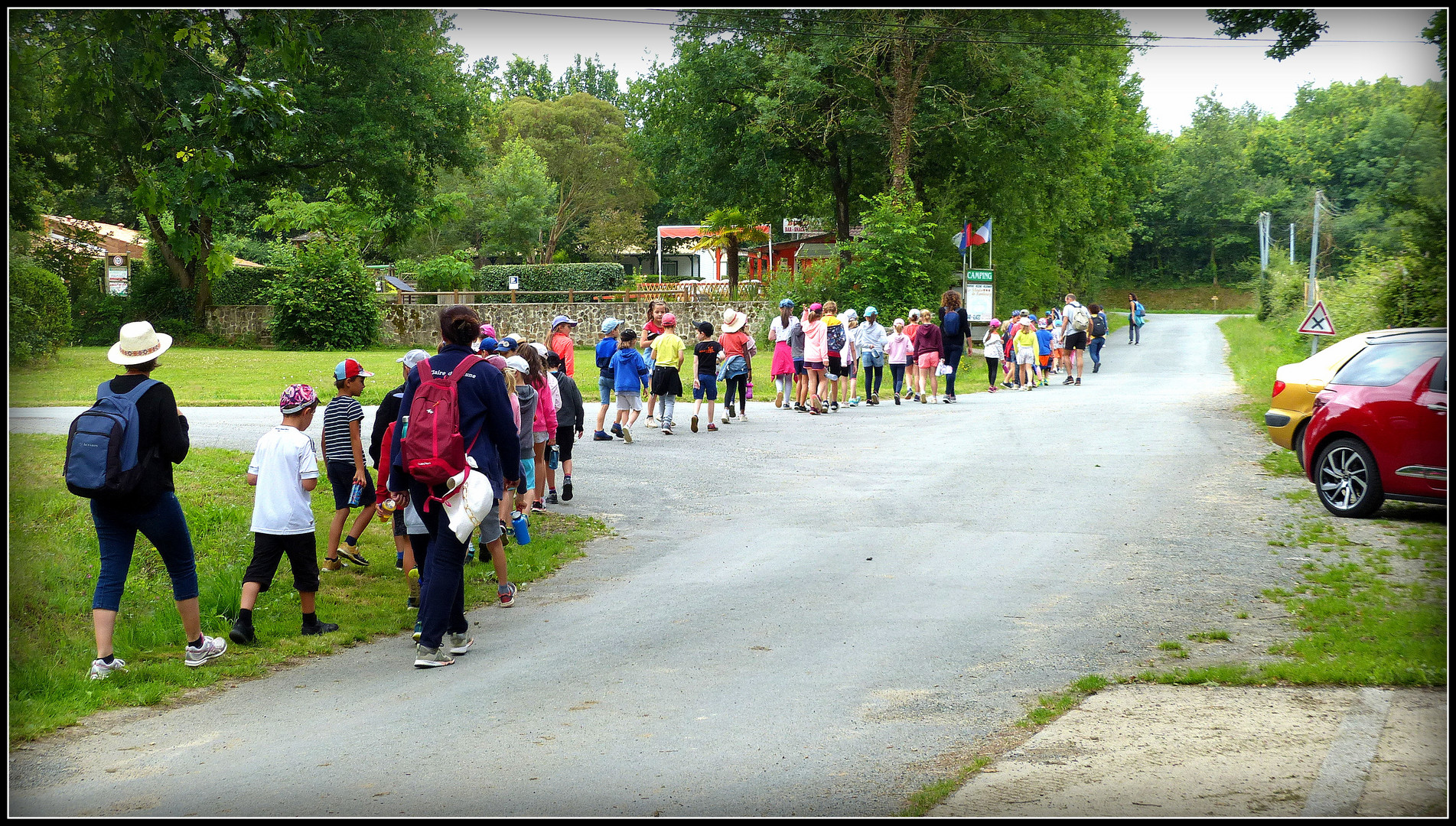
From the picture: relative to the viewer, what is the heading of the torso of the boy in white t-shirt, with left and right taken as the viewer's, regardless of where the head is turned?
facing away from the viewer and to the right of the viewer

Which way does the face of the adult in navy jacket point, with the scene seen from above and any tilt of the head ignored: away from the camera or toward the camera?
away from the camera

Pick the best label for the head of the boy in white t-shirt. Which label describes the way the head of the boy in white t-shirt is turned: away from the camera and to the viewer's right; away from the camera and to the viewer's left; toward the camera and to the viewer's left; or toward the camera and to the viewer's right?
away from the camera and to the viewer's right

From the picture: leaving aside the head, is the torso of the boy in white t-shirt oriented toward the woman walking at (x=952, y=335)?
yes

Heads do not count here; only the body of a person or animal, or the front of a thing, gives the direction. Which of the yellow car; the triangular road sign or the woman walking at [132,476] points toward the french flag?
the woman walking

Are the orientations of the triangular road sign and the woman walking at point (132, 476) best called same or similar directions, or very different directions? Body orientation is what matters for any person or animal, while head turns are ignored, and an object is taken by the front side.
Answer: very different directions

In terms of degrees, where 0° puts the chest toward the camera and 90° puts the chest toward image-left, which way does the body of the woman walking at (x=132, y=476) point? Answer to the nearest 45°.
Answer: approximately 225°

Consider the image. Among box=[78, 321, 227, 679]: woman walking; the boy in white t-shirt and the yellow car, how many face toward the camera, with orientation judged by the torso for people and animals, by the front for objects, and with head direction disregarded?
0

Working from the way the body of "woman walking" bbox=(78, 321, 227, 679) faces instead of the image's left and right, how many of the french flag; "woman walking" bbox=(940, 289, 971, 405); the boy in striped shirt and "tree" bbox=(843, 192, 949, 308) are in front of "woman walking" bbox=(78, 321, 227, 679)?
4

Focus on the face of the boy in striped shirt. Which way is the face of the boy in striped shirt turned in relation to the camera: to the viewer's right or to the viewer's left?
to the viewer's right

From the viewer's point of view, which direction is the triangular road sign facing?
toward the camera

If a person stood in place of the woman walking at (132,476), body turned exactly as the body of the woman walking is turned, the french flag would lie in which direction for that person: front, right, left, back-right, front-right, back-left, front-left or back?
front

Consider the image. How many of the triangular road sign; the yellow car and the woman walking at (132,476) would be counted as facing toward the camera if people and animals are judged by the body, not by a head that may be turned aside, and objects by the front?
1
